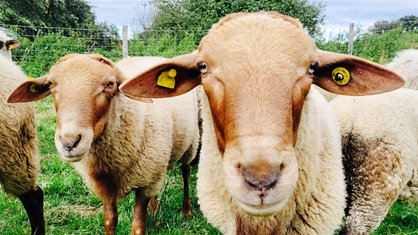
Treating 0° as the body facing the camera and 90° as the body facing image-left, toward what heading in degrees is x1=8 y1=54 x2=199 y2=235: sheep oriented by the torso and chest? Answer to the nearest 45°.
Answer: approximately 45°

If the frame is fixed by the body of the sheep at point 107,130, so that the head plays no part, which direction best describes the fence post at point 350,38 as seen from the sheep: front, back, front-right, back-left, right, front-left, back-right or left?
back

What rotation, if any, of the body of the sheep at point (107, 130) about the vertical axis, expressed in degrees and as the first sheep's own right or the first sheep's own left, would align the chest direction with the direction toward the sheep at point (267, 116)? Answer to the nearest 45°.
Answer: approximately 90° to the first sheep's own left
